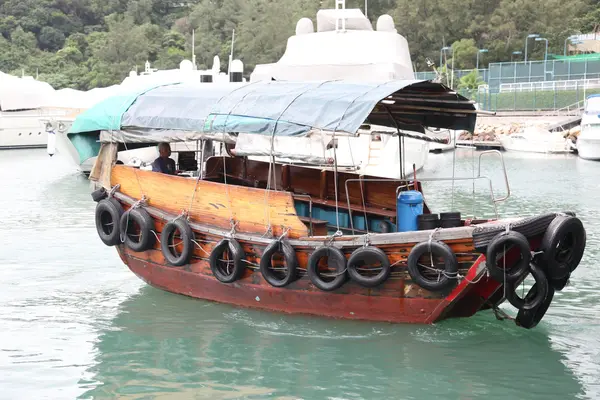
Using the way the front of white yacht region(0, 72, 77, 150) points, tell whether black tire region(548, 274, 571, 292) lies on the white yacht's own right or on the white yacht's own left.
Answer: on the white yacht's own right

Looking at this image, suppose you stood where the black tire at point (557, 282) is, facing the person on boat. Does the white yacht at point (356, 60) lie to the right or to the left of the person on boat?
right

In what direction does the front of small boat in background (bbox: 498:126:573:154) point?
to the viewer's left

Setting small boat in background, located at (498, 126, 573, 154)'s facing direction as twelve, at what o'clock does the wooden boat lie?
The wooden boat is roughly at 9 o'clock from the small boat in background.

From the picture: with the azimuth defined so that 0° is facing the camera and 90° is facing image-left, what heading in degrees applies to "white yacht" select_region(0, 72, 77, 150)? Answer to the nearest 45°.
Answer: approximately 270°

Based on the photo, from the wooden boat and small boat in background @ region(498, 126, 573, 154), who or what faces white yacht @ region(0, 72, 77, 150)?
the small boat in background

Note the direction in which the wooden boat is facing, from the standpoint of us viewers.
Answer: facing the viewer and to the right of the viewer

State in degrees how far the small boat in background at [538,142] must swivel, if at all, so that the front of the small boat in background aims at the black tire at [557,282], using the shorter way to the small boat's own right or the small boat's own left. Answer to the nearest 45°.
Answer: approximately 90° to the small boat's own left
